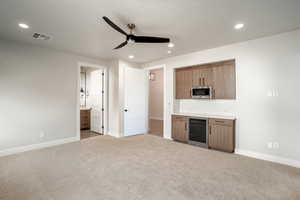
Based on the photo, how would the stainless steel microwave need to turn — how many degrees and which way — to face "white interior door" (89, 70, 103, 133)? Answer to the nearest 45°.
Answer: approximately 90° to its right

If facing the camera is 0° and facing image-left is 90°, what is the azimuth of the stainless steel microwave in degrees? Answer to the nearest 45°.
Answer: approximately 0°

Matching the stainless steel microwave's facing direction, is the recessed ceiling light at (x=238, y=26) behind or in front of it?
in front

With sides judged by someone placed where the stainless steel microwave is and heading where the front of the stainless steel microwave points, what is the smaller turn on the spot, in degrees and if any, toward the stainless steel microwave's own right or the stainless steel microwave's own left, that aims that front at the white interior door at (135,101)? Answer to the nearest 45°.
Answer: approximately 90° to the stainless steel microwave's own right

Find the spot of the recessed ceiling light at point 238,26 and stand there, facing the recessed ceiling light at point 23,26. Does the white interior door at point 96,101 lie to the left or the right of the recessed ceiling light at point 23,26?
right

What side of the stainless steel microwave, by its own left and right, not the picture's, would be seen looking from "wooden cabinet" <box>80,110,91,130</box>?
right
